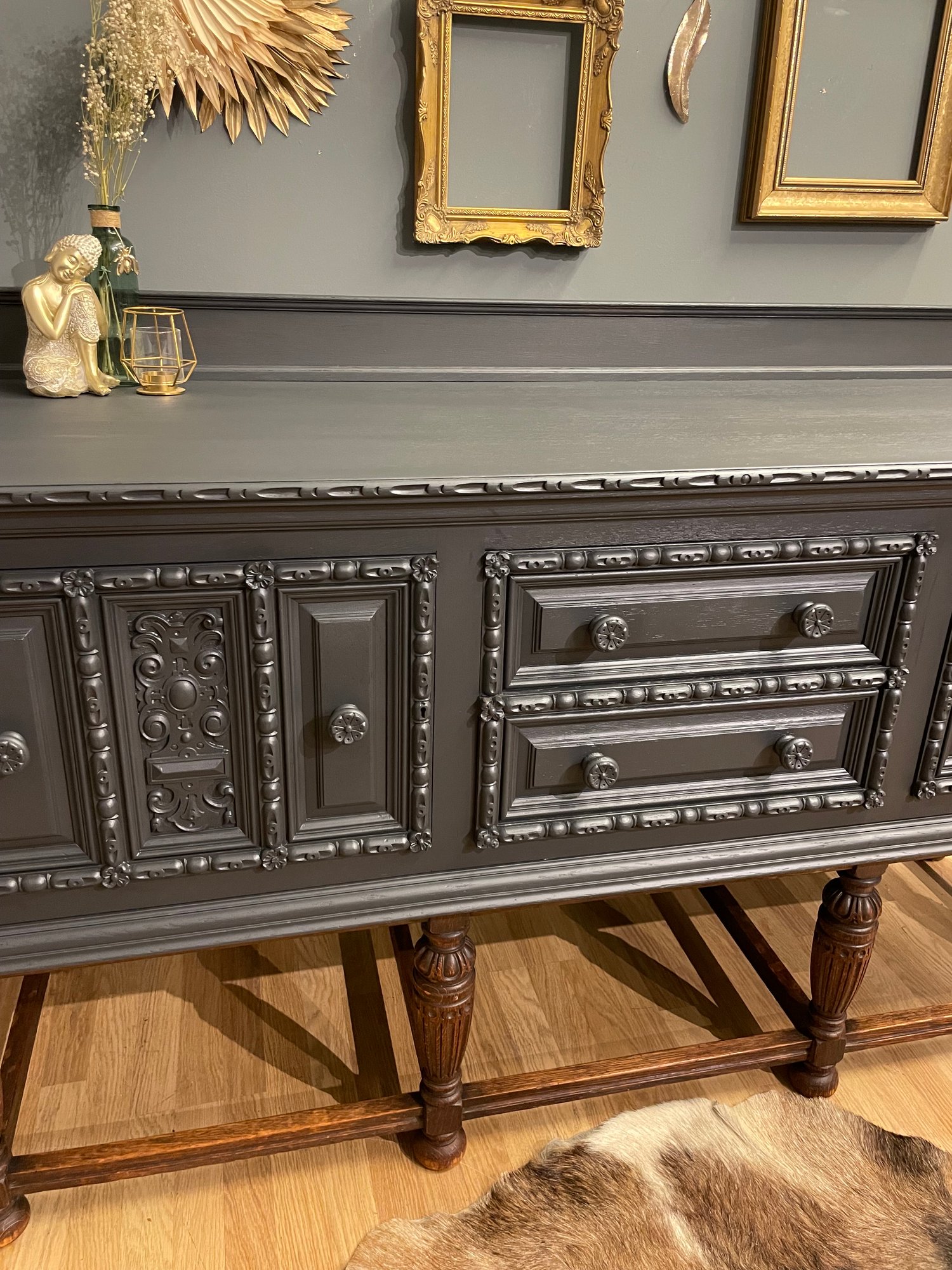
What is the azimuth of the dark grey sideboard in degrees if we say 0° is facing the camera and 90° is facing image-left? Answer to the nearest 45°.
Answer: approximately 0°

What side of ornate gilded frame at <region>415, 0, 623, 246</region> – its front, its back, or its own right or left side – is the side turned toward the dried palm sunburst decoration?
right

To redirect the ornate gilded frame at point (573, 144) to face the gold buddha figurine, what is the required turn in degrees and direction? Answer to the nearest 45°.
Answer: approximately 45° to its right

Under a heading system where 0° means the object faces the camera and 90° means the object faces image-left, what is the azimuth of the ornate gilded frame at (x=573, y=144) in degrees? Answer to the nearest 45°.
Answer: approximately 0°

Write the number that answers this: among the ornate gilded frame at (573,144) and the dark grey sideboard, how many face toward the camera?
2

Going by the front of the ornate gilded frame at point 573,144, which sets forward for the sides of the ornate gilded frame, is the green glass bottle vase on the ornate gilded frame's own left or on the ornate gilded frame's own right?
on the ornate gilded frame's own right
